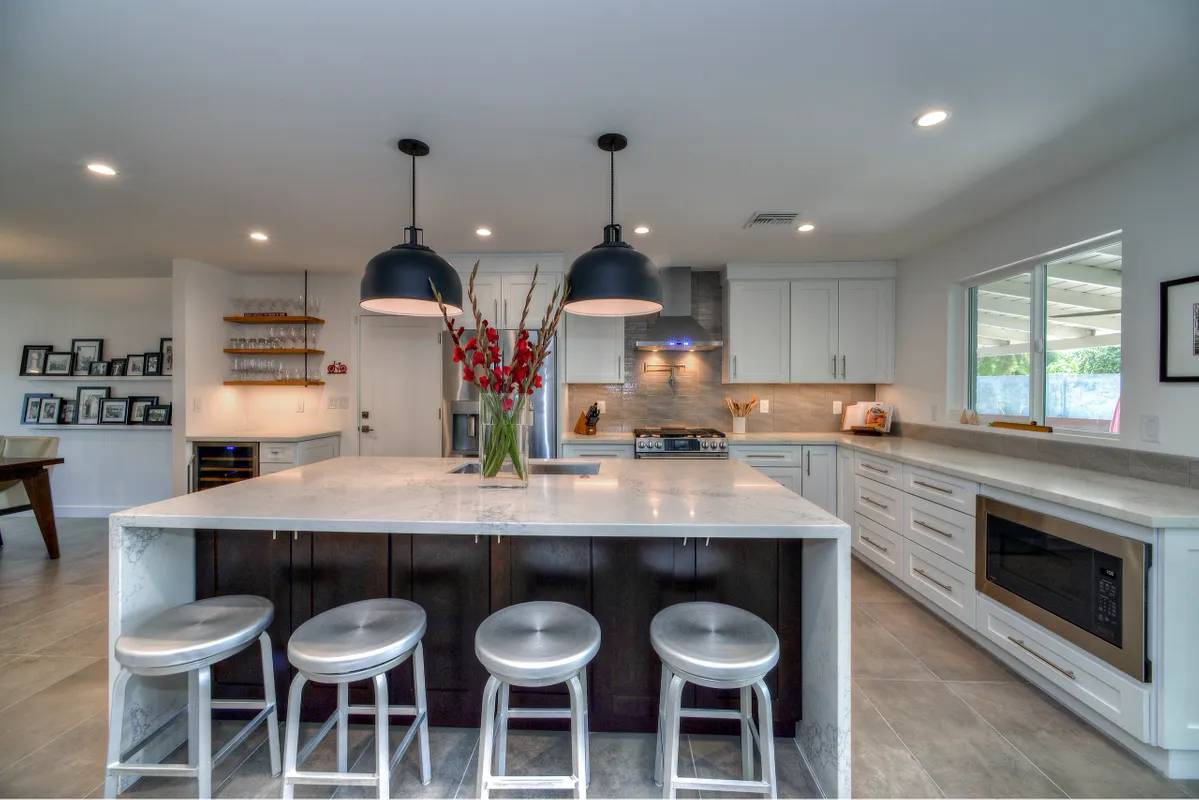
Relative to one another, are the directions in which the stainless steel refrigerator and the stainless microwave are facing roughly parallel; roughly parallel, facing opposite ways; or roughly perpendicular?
roughly perpendicular

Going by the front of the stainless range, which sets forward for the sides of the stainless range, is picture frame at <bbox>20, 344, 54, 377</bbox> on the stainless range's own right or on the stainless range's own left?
on the stainless range's own right

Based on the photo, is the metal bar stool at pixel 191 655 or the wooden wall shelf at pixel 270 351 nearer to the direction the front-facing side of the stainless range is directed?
the metal bar stool

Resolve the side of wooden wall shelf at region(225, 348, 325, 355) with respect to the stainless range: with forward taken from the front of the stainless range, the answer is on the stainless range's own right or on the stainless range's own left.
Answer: on the stainless range's own right

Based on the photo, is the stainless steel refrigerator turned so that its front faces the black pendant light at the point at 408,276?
yes

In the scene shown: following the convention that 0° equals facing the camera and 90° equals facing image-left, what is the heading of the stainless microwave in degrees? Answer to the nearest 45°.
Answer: approximately 45°

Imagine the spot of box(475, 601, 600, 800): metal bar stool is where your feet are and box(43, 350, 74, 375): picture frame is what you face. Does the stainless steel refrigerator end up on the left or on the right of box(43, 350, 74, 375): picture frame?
right

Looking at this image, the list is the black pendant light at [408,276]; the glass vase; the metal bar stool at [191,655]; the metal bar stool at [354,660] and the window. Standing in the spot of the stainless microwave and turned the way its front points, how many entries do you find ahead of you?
4

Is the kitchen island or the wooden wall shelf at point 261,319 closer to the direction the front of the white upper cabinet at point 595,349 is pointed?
the kitchen island

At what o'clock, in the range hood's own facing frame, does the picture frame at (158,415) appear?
The picture frame is roughly at 3 o'clock from the range hood.

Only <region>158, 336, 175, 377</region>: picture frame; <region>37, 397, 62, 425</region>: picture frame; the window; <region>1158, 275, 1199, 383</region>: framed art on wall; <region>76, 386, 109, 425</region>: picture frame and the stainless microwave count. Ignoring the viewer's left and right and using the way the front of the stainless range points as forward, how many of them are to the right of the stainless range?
3

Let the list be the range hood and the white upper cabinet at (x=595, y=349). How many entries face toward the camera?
2

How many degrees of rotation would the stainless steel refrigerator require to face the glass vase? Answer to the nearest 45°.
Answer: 0° — it already faces it

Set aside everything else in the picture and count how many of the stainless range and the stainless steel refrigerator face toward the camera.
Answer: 2

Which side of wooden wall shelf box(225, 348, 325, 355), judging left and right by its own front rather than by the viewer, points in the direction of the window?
left
